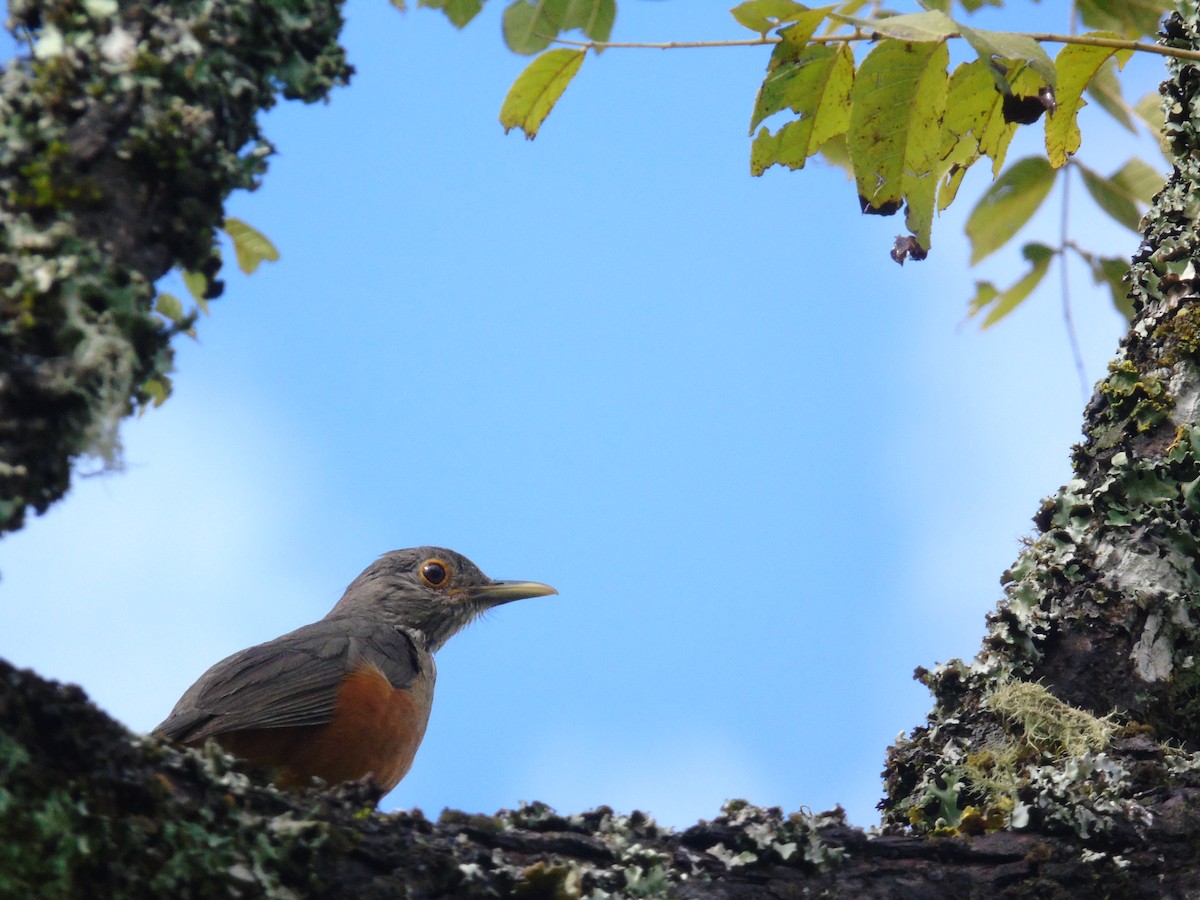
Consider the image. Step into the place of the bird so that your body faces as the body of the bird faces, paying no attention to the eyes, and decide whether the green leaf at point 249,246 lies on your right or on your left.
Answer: on your right

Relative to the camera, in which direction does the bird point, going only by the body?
to the viewer's right
